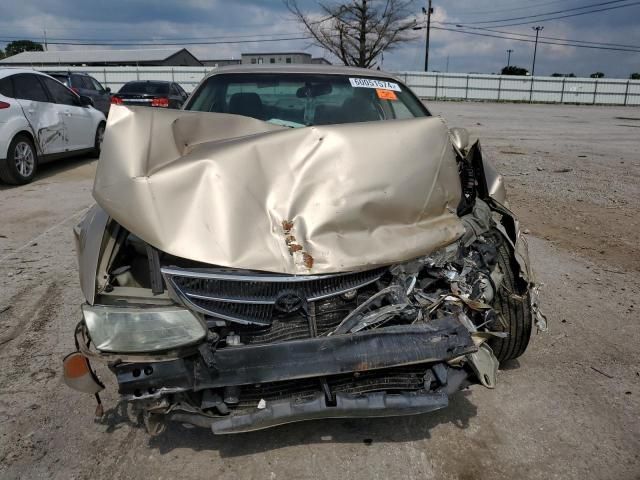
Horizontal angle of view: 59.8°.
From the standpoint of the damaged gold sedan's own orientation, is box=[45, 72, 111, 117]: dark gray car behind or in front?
behind

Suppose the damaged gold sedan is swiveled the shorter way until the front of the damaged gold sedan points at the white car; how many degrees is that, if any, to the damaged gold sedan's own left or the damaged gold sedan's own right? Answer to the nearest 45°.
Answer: approximately 135° to the damaged gold sedan's own right

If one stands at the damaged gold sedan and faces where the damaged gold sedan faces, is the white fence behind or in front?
behind

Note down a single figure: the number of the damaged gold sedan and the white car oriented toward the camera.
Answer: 1

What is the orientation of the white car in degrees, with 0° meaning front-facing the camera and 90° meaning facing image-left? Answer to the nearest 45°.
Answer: approximately 225°
